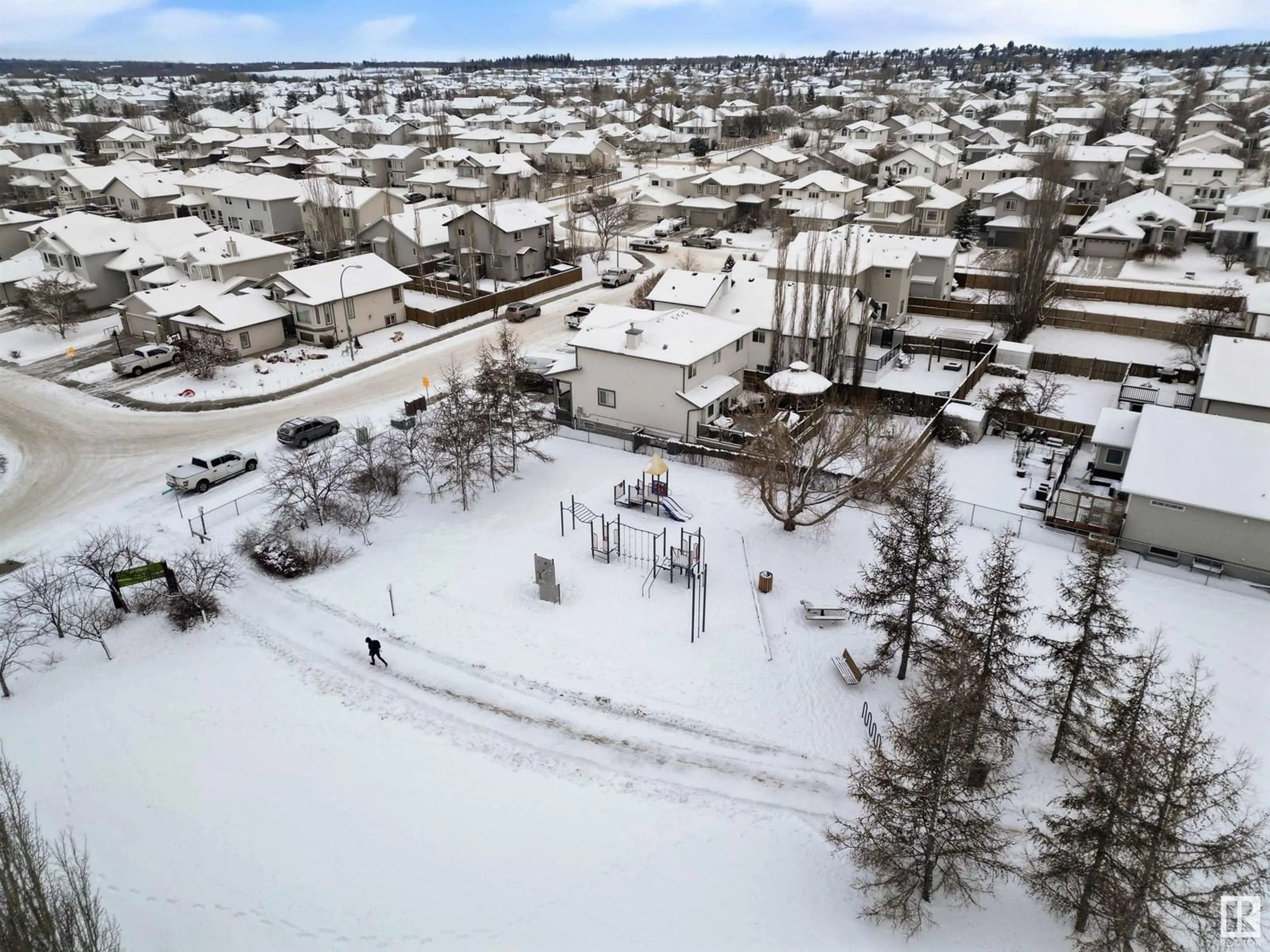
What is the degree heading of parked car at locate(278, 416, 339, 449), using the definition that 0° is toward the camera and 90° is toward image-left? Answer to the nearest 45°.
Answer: approximately 225°

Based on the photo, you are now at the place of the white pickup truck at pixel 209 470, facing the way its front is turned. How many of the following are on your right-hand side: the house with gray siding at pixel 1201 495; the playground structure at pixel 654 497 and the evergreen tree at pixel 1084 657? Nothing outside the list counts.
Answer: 3

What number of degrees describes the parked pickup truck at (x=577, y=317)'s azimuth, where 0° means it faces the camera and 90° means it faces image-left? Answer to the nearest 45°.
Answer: approximately 225°

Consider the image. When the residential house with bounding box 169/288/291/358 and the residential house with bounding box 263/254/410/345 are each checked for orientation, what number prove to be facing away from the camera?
0

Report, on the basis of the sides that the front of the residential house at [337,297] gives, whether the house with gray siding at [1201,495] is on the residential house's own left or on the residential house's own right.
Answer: on the residential house's own left

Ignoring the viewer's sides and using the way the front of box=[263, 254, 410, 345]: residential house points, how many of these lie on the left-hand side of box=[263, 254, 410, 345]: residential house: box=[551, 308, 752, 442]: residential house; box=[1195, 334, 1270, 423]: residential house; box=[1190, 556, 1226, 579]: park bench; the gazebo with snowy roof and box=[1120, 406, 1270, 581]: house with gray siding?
5

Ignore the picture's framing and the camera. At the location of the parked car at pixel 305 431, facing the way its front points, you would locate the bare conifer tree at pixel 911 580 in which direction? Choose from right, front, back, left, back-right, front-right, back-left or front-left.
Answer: right

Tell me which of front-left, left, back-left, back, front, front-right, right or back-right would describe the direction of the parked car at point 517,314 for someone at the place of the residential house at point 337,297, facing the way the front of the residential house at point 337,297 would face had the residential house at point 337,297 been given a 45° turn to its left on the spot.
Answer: left

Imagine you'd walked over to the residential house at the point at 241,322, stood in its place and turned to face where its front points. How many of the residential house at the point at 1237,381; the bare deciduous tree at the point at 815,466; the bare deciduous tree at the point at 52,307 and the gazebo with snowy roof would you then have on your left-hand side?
3

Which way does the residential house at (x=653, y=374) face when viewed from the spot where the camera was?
facing away from the viewer and to the left of the viewer

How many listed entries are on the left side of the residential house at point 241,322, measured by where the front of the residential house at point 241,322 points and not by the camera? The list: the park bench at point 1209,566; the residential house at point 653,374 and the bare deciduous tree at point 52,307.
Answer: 2

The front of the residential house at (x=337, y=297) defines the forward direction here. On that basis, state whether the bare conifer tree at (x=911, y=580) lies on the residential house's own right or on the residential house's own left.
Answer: on the residential house's own left
